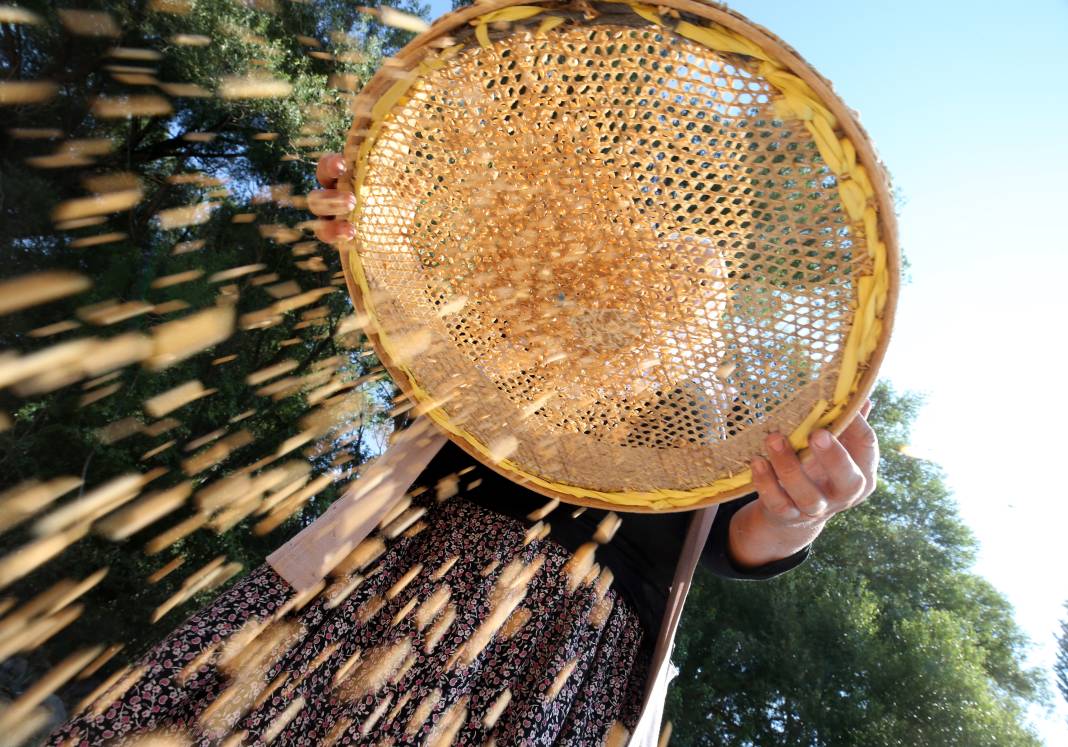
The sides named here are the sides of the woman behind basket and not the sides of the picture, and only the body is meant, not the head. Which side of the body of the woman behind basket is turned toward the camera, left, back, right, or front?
front

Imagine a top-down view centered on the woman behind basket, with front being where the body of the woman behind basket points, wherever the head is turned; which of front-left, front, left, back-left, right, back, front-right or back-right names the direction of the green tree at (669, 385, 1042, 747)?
back-left
